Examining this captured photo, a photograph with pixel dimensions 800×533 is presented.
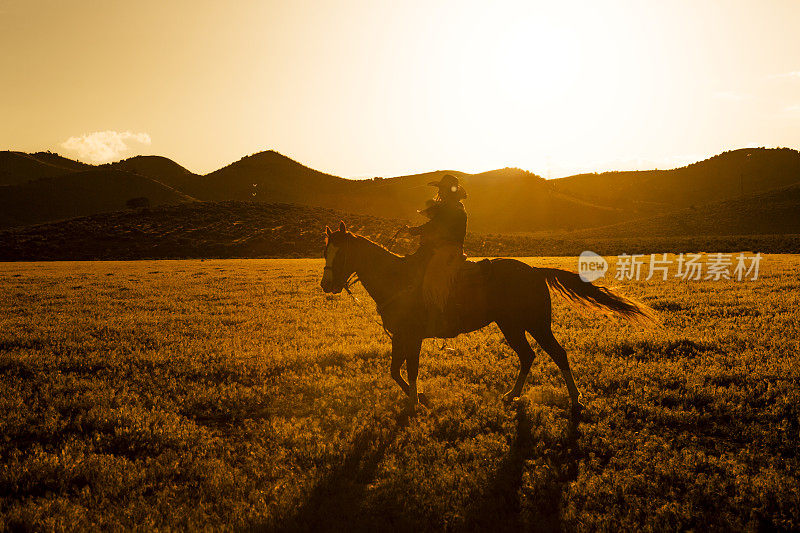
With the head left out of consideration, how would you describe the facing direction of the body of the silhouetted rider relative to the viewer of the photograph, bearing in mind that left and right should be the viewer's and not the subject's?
facing to the left of the viewer

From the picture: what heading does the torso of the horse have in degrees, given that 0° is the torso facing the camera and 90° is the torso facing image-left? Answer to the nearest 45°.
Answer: approximately 90°
